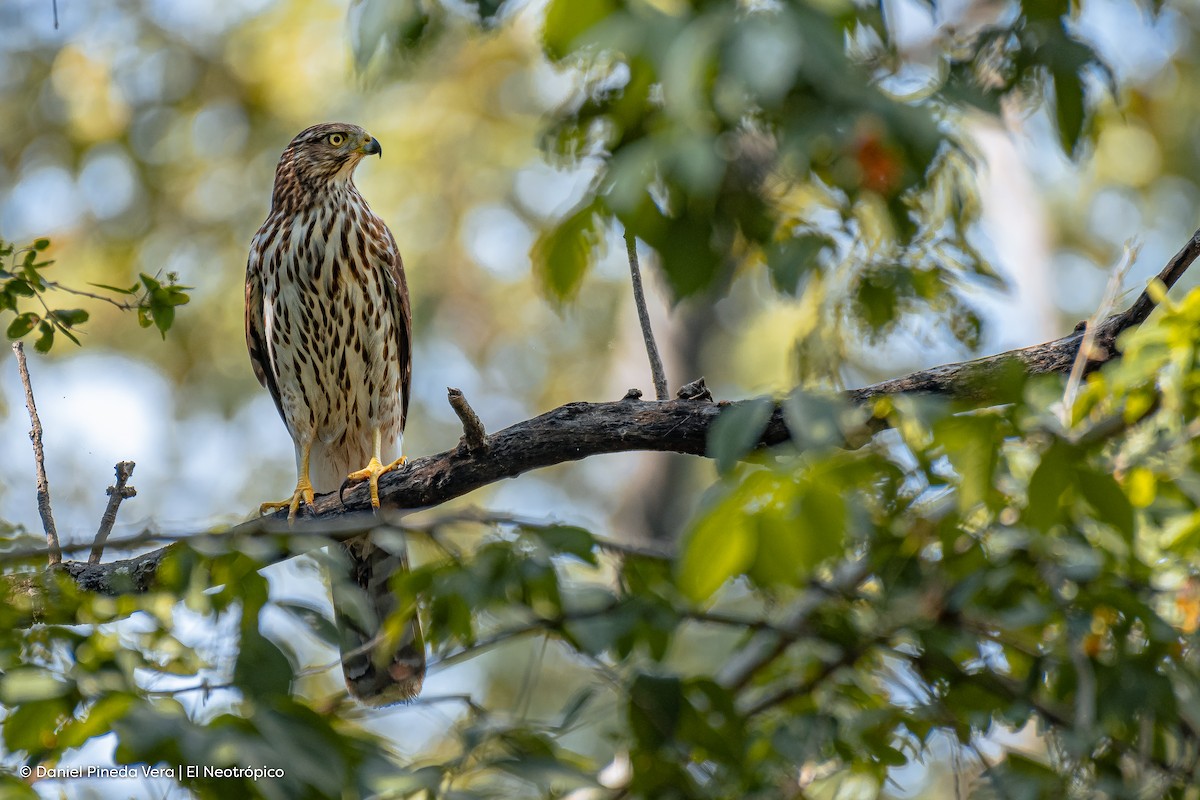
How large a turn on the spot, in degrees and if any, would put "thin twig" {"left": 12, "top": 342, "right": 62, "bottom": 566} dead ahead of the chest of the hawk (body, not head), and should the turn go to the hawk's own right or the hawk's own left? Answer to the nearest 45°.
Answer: approximately 45° to the hawk's own right

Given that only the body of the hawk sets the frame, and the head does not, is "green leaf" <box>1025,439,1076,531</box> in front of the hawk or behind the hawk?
in front

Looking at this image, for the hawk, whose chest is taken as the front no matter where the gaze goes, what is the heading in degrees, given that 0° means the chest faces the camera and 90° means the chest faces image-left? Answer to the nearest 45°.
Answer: approximately 0°

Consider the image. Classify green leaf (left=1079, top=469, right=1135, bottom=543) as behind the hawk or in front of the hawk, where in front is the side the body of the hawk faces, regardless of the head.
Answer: in front
